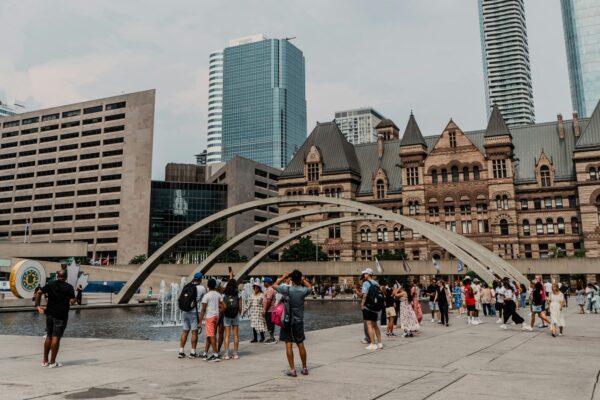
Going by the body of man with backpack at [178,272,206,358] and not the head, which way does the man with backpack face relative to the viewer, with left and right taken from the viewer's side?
facing away from the viewer and to the right of the viewer

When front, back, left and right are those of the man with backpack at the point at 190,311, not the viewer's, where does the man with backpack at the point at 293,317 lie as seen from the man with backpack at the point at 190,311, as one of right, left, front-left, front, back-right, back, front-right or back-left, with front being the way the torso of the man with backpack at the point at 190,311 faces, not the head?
right

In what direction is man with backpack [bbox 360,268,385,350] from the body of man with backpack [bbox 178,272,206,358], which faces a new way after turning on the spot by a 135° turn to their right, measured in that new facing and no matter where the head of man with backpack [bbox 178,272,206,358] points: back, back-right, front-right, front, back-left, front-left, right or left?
left

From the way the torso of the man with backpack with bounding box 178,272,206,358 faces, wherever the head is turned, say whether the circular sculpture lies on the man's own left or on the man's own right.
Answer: on the man's own left
